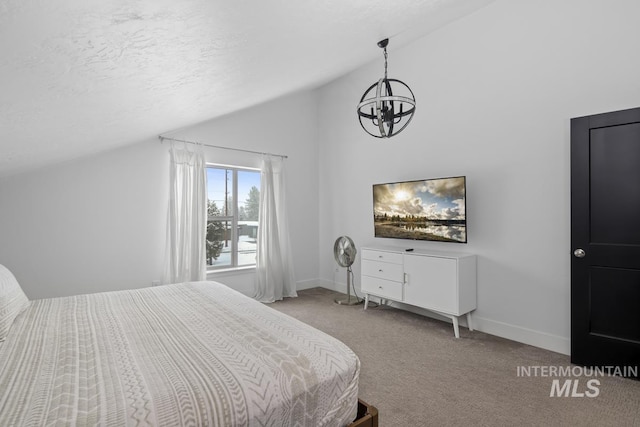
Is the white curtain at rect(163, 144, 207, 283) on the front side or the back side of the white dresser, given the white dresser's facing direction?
on the front side

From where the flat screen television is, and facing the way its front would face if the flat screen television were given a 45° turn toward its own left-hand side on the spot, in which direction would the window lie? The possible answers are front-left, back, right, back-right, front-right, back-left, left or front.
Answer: right

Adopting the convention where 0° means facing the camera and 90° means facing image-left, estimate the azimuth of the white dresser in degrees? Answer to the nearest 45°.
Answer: approximately 45°

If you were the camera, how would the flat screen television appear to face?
facing the viewer and to the left of the viewer

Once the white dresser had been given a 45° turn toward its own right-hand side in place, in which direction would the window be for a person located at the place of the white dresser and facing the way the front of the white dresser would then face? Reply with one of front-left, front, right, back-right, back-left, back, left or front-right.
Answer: front

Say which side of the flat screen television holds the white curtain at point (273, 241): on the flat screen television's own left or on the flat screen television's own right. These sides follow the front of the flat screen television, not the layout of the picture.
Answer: on the flat screen television's own right

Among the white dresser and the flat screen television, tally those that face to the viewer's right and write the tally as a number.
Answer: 0
